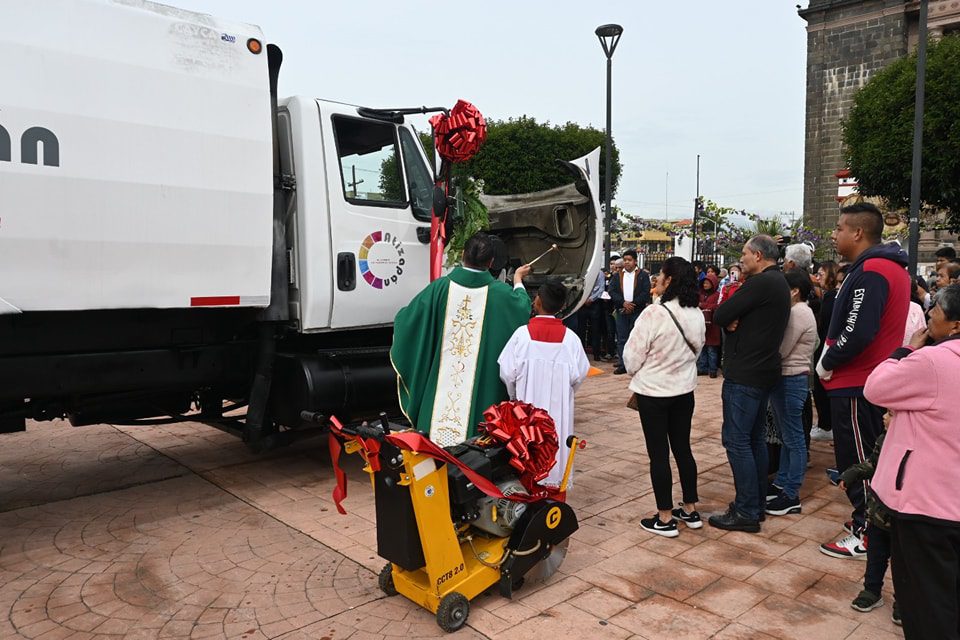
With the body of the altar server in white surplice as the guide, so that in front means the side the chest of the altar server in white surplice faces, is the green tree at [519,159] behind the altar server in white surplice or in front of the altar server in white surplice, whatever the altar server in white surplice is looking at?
in front

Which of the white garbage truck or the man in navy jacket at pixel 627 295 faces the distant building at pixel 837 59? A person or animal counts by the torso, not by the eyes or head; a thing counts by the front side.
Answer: the white garbage truck

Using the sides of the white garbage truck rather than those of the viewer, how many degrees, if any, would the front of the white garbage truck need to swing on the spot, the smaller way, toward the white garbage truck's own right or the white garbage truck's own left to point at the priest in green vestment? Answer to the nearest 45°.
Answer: approximately 45° to the white garbage truck's own right

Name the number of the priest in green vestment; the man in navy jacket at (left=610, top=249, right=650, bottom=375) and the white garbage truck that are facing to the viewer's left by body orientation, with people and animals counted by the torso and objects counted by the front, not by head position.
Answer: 0

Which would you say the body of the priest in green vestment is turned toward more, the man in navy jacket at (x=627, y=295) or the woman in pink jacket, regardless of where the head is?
the man in navy jacket

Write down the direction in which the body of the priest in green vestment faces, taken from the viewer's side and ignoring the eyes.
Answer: away from the camera

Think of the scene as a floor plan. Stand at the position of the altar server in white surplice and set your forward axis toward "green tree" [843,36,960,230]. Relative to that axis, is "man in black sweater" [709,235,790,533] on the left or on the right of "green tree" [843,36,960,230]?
right

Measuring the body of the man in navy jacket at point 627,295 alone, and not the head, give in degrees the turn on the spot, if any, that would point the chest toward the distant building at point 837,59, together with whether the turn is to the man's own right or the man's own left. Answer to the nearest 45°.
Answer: approximately 180°

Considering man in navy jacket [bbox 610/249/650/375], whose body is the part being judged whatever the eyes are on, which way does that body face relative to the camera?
toward the camera

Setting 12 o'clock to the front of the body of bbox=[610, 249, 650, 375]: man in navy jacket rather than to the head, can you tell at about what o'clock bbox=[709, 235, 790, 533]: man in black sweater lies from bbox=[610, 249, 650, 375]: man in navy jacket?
bbox=[709, 235, 790, 533]: man in black sweater is roughly at 12 o'clock from bbox=[610, 249, 650, 375]: man in navy jacket.

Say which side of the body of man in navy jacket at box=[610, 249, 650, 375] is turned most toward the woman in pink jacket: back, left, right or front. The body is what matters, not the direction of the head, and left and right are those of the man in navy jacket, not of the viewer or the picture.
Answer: front

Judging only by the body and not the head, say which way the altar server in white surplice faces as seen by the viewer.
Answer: away from the camera

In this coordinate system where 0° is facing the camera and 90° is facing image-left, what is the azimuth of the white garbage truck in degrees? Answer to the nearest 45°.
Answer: approximately 225°

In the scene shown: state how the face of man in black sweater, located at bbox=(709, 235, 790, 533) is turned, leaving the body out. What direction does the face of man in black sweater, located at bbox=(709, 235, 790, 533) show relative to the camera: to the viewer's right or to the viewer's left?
to the viewer's left
